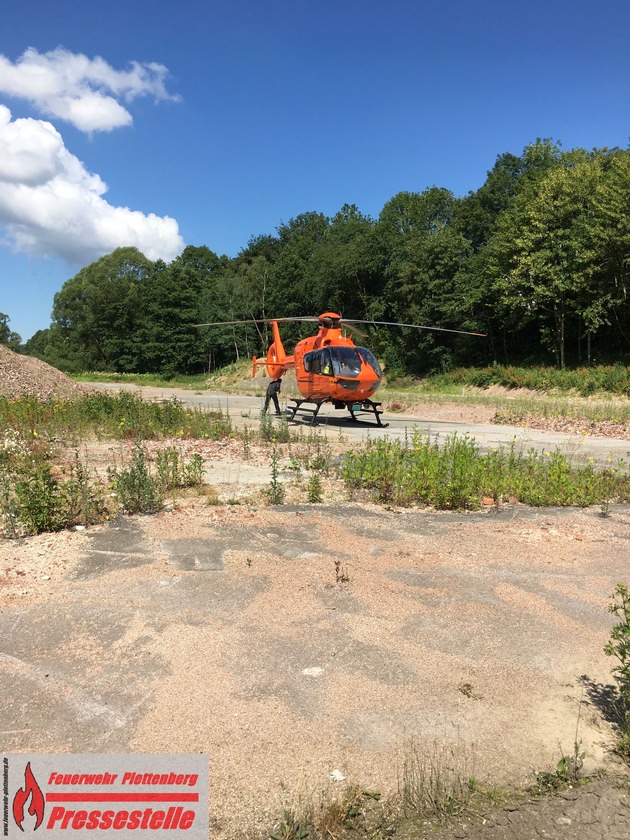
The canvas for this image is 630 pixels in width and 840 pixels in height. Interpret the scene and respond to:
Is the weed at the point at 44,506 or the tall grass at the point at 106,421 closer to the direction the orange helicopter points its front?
the weed

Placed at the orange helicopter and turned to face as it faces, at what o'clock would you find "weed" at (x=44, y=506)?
The weed is roughly at 2 o'clock from the orange helicopter.

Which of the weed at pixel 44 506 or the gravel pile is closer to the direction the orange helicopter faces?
the weed

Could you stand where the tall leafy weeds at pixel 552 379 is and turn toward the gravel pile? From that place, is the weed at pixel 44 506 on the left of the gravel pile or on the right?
left

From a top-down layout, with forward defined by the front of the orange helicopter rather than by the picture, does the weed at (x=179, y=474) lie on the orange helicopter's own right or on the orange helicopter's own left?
on the orange helicopter's own right

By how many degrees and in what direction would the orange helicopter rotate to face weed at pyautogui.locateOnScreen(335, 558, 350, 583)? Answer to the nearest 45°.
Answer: approximately 45° to its right

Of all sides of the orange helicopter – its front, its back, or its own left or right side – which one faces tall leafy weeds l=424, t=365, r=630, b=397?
left

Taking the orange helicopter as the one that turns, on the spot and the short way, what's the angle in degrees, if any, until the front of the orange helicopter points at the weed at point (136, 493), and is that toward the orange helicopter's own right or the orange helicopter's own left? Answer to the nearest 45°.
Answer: approximately 45° to the orange helicopter's own right

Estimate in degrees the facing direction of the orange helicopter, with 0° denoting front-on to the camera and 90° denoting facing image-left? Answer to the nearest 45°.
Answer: approximately 315°

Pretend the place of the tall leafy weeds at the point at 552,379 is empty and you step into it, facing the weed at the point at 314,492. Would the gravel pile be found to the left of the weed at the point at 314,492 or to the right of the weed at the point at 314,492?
right

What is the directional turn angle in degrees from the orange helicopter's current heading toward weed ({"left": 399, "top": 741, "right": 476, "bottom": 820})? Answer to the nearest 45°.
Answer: approximately 45° to its right

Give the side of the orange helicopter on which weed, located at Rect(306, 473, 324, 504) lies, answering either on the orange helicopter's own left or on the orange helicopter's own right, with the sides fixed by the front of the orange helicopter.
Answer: on the orange helicopter's own right

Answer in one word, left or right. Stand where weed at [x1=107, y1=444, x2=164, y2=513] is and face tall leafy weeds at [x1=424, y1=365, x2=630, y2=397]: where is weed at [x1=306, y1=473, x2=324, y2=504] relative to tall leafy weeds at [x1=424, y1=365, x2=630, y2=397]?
right

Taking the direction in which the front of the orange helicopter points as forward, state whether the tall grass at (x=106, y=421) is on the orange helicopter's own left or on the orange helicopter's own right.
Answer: on the orange helicopter's own right
